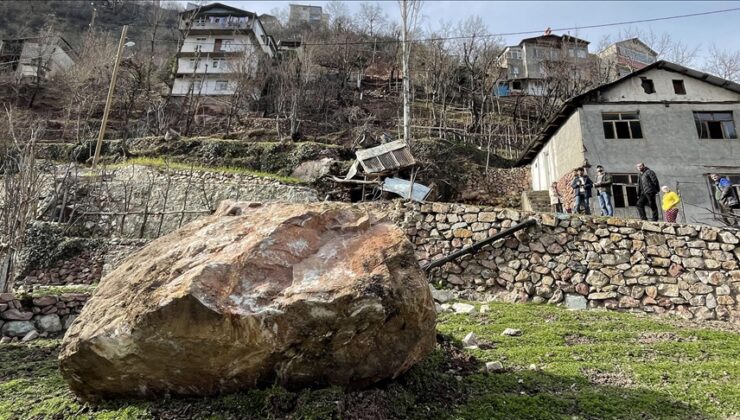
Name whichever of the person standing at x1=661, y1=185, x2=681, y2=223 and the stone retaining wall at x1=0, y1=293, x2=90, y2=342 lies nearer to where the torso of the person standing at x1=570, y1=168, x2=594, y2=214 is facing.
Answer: the stone retaining wall

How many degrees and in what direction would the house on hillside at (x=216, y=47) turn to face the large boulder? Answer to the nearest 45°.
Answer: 0° — it already faces it

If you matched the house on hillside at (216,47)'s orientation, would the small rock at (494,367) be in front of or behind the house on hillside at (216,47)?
in front

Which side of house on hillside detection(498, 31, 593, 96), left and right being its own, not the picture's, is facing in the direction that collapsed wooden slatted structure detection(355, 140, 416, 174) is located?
front

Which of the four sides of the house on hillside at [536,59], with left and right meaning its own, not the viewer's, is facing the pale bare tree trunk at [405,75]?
front

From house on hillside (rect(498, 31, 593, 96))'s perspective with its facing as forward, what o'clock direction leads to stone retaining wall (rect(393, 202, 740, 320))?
The stone retaining wall is roughly at 12 o'clock from the house on hillside.

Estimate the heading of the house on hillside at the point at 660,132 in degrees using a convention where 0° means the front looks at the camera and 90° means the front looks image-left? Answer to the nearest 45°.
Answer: approximately 0°

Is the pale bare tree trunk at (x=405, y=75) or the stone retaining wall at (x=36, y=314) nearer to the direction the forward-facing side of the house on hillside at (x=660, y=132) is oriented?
the stone retaining wall

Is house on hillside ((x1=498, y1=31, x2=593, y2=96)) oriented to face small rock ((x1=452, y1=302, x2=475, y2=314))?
yes
